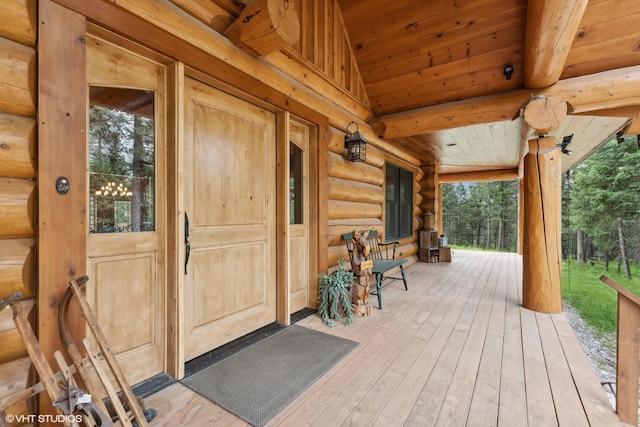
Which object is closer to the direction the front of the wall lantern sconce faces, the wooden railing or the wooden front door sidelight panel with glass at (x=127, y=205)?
the wooden railing

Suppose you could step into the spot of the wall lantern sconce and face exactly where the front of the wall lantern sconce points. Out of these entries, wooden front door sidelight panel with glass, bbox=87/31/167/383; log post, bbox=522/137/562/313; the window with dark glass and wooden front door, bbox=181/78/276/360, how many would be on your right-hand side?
2

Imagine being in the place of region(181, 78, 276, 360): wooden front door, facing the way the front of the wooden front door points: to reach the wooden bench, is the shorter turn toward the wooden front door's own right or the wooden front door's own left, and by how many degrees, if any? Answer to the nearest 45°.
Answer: approximately 90° to the wooden front door's own left

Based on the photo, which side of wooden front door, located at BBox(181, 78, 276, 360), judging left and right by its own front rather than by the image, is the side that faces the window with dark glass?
left

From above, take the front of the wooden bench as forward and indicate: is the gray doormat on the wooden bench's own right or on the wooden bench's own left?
on the wooden bench's own right

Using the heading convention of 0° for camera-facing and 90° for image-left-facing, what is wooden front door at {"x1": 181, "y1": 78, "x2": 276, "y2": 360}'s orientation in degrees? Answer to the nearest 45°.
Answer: approximately 315°

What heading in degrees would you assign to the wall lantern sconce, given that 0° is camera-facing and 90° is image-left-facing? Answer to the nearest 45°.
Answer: approximately 315°

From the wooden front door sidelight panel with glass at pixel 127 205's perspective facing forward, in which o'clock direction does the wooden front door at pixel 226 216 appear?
the wooden front door at pixel 226 216 is roughly at 10 o'clock from the wooden front door sidelight panel with glass at pixel 127 205.

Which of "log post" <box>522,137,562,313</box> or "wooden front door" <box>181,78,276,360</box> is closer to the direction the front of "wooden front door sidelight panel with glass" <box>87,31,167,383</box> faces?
the log post
